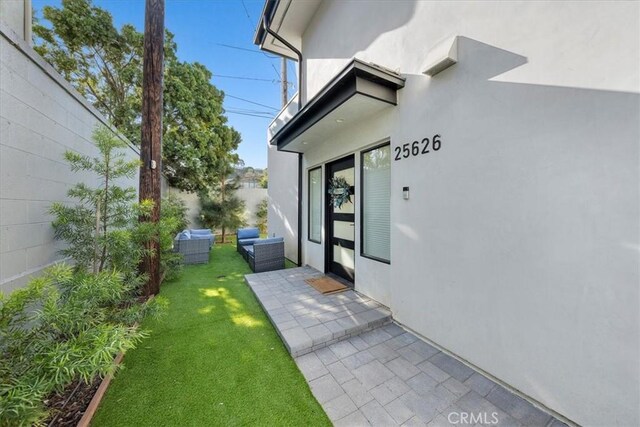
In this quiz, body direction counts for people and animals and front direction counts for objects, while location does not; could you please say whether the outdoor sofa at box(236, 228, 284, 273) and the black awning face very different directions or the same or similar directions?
same or similar directions

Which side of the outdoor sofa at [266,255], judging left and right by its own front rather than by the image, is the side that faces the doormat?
left

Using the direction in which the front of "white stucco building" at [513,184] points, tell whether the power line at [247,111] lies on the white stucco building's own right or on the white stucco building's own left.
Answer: on the white stucco building's own right

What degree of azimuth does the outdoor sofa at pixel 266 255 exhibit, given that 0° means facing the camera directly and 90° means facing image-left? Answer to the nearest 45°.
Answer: approximately 45°

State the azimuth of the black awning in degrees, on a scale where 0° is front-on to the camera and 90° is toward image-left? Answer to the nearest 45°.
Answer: approximately 45°

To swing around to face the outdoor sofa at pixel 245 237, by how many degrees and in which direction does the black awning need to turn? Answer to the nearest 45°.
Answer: approximately 90° to its right

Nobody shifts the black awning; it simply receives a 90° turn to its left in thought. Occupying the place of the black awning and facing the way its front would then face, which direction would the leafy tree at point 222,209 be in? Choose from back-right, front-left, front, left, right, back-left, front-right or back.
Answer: back

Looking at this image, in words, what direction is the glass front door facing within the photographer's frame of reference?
facing the viewer and to the left of the viewer

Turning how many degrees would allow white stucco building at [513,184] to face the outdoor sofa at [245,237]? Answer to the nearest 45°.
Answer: approximately 90° to its right

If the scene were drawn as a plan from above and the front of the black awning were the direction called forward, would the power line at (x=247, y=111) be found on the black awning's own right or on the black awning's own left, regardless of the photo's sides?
on the black awning's own right

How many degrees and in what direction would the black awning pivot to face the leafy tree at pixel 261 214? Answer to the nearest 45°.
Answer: approximately 90° to its right
